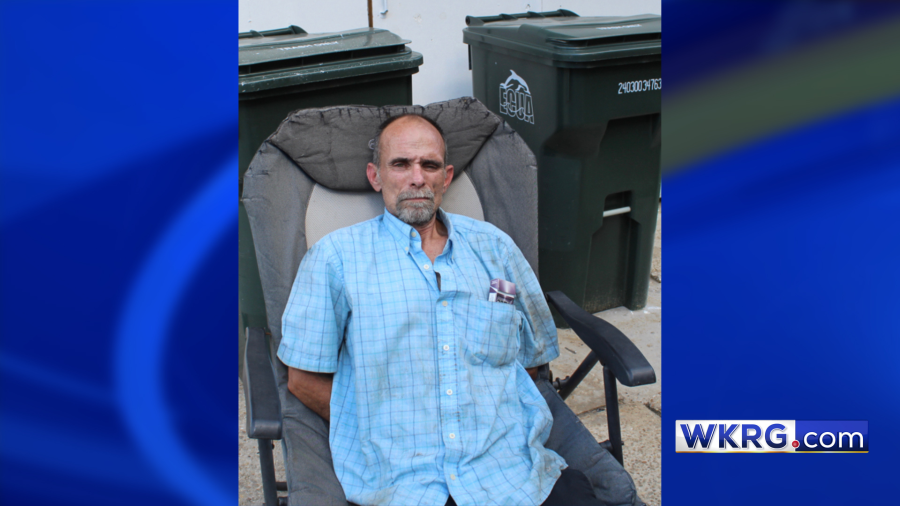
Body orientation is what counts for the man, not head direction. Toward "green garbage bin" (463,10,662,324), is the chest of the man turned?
no

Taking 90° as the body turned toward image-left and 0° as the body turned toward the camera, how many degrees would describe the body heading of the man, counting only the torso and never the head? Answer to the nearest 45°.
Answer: approximately 0°

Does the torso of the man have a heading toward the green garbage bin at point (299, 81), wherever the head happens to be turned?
no

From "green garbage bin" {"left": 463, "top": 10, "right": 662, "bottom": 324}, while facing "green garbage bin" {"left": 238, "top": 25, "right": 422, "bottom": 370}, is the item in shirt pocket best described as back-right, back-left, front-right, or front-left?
front-left

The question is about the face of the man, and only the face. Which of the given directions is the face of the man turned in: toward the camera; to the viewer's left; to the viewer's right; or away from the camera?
toward the camera

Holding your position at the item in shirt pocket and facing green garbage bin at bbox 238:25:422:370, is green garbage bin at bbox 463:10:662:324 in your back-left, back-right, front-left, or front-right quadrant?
front-right
